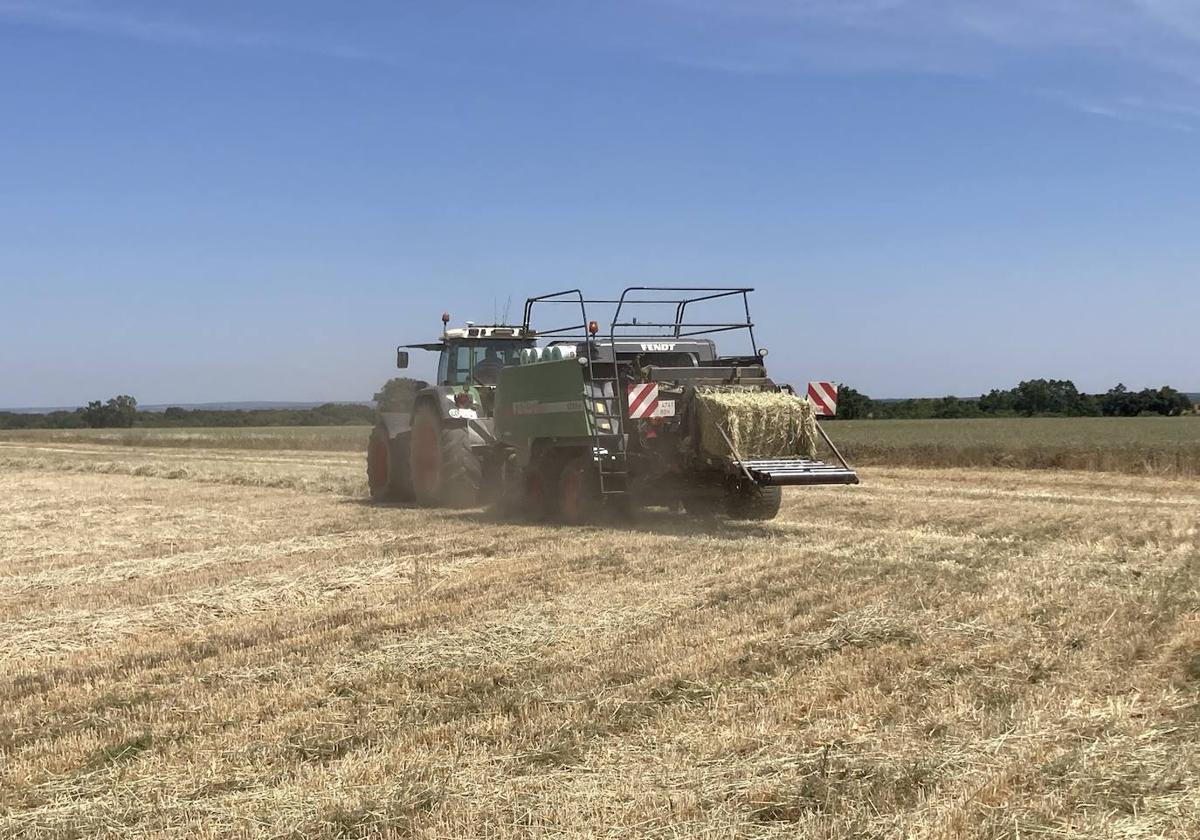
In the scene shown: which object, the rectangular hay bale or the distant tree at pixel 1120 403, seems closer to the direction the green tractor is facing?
the distant tree

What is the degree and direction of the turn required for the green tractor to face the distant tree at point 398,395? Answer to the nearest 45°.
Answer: approximately 45° to its right

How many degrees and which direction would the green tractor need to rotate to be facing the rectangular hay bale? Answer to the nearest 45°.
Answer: approximately 180°

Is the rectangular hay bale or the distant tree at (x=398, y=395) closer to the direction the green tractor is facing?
the distant tree

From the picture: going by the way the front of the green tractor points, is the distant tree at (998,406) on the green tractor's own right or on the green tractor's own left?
on the green tractor's own right

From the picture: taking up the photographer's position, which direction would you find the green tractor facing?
facing away from the viewer and to the left of the viewer
